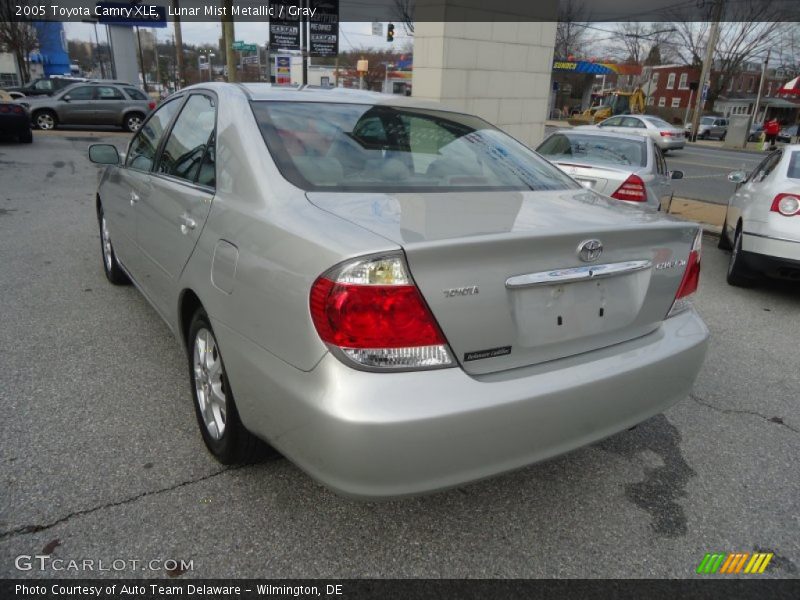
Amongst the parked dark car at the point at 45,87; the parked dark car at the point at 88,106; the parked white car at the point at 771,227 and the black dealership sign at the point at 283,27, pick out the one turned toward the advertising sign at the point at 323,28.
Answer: the parked white car

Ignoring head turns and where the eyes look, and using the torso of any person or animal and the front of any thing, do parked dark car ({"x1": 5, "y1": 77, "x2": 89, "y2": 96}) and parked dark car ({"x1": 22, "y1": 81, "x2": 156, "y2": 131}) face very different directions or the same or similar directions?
same or similar directions

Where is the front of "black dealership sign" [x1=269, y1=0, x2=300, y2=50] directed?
toward the camera

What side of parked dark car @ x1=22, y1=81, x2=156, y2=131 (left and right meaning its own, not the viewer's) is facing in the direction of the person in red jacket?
back

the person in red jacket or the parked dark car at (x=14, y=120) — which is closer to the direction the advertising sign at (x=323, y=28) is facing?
the parked dark car

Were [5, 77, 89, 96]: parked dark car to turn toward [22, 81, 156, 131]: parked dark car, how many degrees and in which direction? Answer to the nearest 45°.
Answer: approximately 90° to its left

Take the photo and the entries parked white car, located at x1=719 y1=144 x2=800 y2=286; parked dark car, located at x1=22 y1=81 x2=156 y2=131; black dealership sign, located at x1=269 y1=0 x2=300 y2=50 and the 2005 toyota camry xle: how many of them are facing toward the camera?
1

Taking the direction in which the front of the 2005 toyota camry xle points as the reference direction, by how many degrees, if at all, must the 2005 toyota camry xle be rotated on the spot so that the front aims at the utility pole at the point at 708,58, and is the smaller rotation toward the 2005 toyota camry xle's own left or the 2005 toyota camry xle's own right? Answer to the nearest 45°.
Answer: approximately 90° to the 2005 toyota camry xle's own right

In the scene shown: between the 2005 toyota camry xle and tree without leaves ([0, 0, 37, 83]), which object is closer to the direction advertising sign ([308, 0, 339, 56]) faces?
the 2005 toyota camry xle

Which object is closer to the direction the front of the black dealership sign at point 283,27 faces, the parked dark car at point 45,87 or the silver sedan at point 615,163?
the silver sedan

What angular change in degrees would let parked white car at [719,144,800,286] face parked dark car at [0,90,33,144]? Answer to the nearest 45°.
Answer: approximately 45° to its left

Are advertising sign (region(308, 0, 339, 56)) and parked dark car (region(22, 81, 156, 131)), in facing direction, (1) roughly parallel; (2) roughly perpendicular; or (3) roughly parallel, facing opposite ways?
roughly perpendicular

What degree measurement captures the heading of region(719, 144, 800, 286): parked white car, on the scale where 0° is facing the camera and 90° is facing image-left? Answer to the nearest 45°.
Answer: approximately 135°

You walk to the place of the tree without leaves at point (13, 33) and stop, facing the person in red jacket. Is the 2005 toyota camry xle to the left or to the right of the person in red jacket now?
right

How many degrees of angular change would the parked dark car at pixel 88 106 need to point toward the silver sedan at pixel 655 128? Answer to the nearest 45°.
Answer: approximately 180°

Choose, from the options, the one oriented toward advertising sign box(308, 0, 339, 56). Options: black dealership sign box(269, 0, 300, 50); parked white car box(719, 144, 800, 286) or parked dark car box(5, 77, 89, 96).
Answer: the parked white car

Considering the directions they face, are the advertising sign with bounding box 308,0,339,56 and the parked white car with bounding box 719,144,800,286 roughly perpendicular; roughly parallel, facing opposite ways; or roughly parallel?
roughly parallel, facing opposite ways
